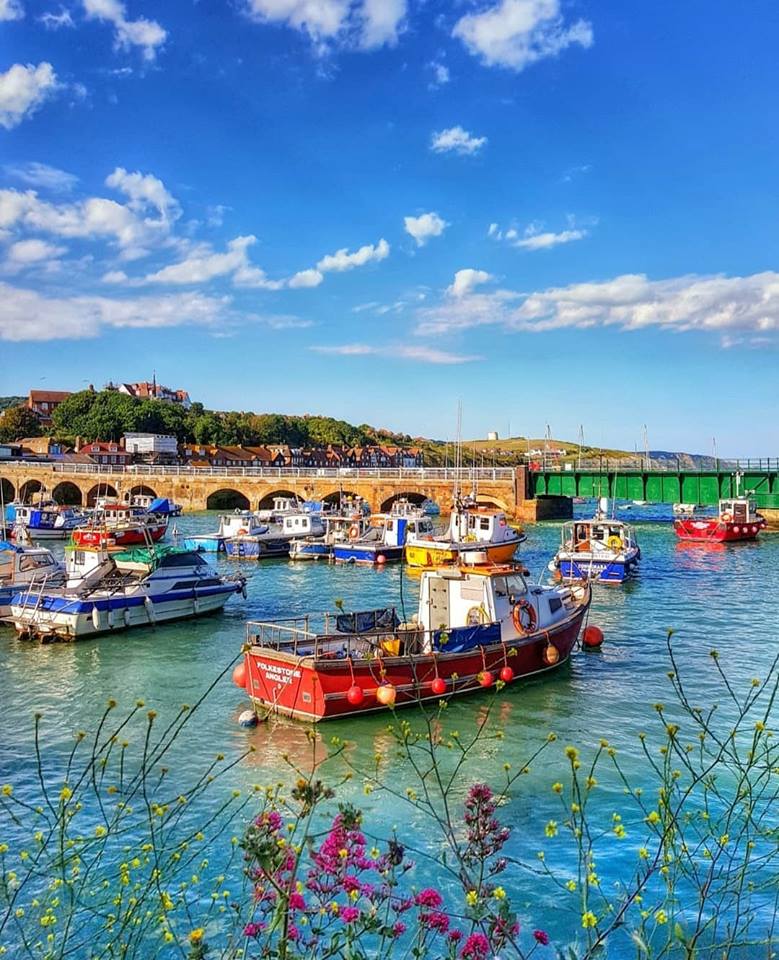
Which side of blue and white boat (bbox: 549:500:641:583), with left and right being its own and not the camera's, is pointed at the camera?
back

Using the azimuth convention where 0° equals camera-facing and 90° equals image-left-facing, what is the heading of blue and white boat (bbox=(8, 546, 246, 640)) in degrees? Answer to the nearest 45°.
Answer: approximately 225°

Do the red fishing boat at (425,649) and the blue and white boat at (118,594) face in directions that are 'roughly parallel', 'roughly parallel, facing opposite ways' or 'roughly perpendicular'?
roughly parallel

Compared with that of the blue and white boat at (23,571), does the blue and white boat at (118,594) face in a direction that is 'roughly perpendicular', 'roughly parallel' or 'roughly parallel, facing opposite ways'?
roughly parallel

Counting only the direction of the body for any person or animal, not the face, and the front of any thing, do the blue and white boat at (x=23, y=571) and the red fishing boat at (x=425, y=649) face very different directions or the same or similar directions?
same or similar directions

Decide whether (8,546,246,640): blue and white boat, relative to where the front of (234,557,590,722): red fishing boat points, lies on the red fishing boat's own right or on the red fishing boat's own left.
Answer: on the red fishing boat's own left

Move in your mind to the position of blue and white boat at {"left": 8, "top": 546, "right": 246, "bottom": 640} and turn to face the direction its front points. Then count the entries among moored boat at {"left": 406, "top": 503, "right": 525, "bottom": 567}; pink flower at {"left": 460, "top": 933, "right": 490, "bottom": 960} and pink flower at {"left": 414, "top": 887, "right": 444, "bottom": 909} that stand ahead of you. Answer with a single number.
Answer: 1
